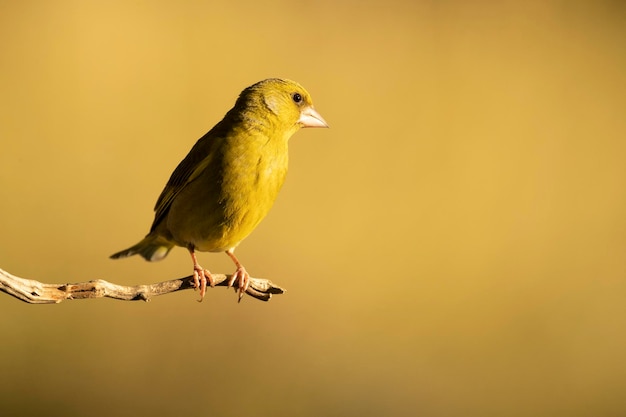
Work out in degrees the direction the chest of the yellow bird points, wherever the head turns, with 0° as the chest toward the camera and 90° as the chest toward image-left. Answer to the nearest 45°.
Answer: approximately 315°
